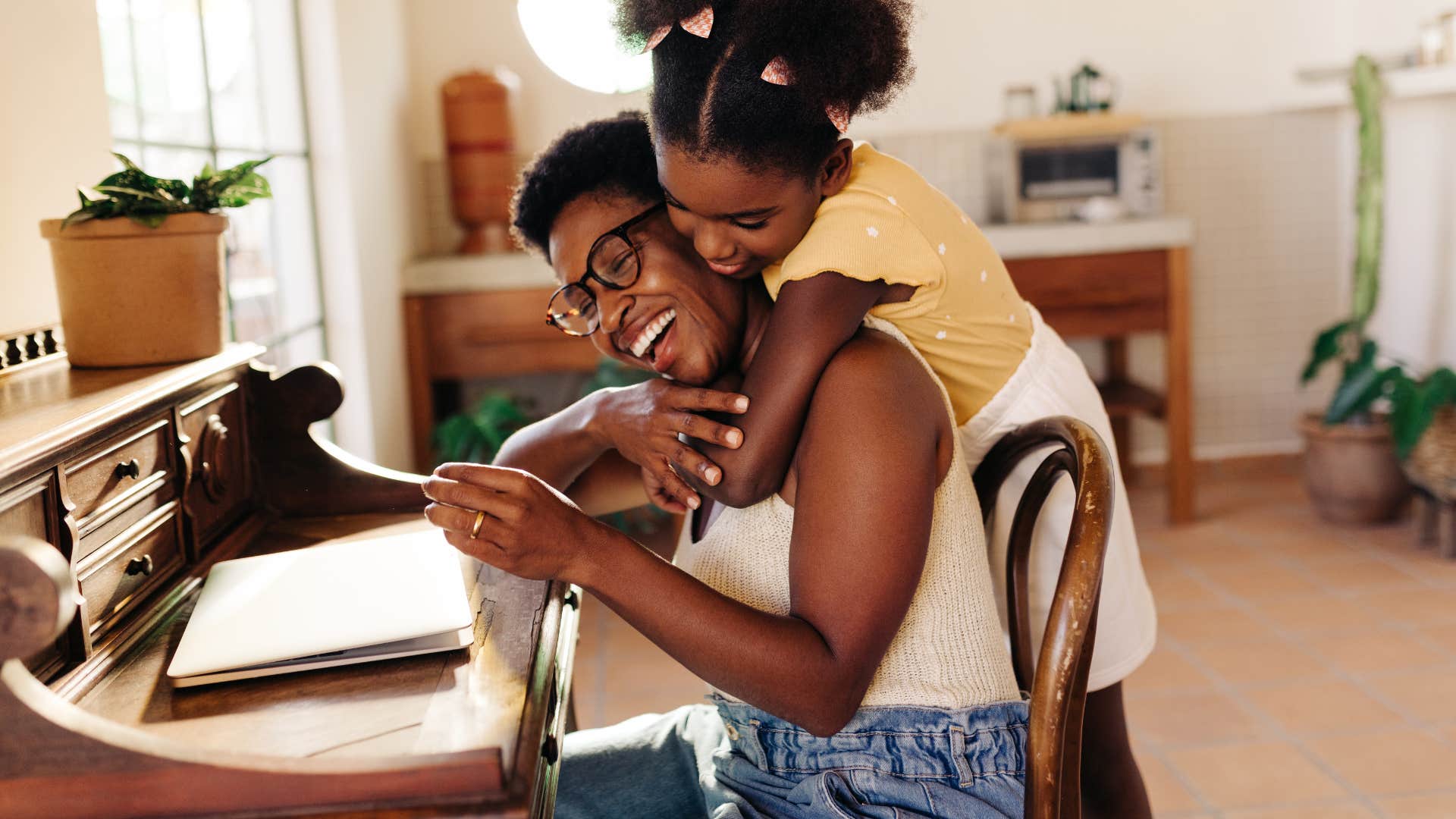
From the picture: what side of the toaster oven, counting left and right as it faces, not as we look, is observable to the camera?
front

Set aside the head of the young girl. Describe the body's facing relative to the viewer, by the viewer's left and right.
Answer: facing to the left of the viewer

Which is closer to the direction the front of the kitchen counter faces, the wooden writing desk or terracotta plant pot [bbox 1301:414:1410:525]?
the wooden writing desk

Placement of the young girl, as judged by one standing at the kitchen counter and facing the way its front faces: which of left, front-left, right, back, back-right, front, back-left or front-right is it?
front

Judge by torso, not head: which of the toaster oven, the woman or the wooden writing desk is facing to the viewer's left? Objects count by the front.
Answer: the woman

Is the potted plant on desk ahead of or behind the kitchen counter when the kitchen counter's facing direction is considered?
ahead

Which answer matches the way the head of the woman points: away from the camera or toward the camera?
toward the camera

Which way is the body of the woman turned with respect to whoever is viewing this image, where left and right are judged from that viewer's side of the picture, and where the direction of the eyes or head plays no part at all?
facing to the left of the viewer

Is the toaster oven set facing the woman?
yes

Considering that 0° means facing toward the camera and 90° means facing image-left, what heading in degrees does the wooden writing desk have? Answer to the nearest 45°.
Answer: approximately 315°

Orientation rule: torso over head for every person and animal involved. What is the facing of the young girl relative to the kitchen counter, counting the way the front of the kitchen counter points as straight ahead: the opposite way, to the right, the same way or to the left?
to the right

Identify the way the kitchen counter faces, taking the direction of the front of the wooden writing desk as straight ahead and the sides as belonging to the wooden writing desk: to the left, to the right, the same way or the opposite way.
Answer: to the right

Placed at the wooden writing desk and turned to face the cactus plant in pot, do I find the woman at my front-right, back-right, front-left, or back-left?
front-right

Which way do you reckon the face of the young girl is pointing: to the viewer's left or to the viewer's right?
to the viewer's left

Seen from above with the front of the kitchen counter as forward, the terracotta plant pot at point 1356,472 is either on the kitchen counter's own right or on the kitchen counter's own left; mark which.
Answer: on the kitchen counter's own left

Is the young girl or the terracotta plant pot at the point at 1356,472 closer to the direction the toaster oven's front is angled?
the young girl

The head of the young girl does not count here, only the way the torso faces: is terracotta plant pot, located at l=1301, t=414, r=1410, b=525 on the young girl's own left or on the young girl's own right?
on the young girl's own right
